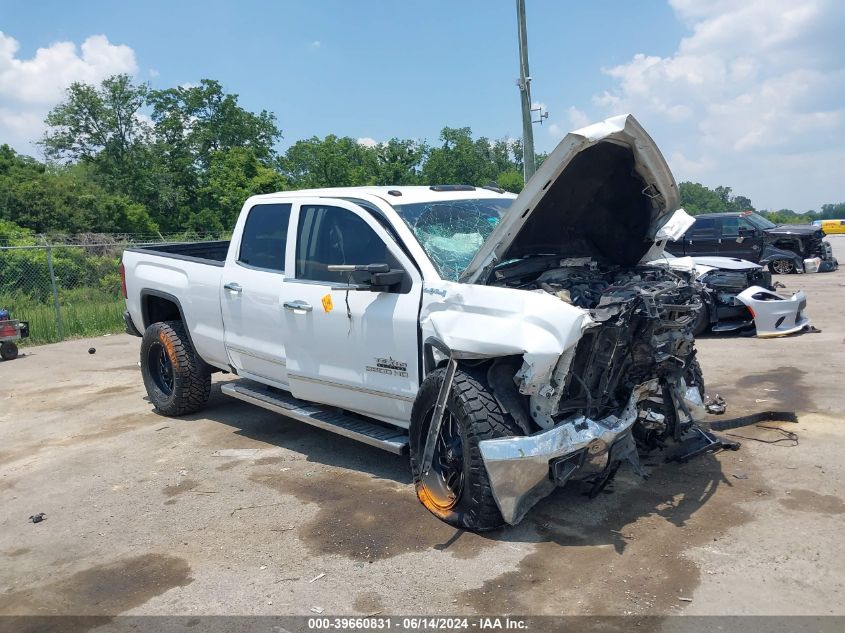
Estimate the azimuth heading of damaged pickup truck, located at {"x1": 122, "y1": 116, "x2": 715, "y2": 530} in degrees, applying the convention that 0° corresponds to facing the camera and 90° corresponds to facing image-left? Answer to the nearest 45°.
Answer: approximately 315°

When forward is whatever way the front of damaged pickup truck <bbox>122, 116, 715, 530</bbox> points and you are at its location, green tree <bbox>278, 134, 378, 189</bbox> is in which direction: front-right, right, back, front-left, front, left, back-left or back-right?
back-left

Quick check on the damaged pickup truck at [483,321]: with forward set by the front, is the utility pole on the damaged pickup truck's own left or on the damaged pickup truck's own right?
on the damaged pickup truck's own left

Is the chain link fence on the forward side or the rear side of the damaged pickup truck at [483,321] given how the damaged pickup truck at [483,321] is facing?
on the rear side

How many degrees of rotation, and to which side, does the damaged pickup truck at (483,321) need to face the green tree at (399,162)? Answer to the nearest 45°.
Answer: approximately 135° to its left
